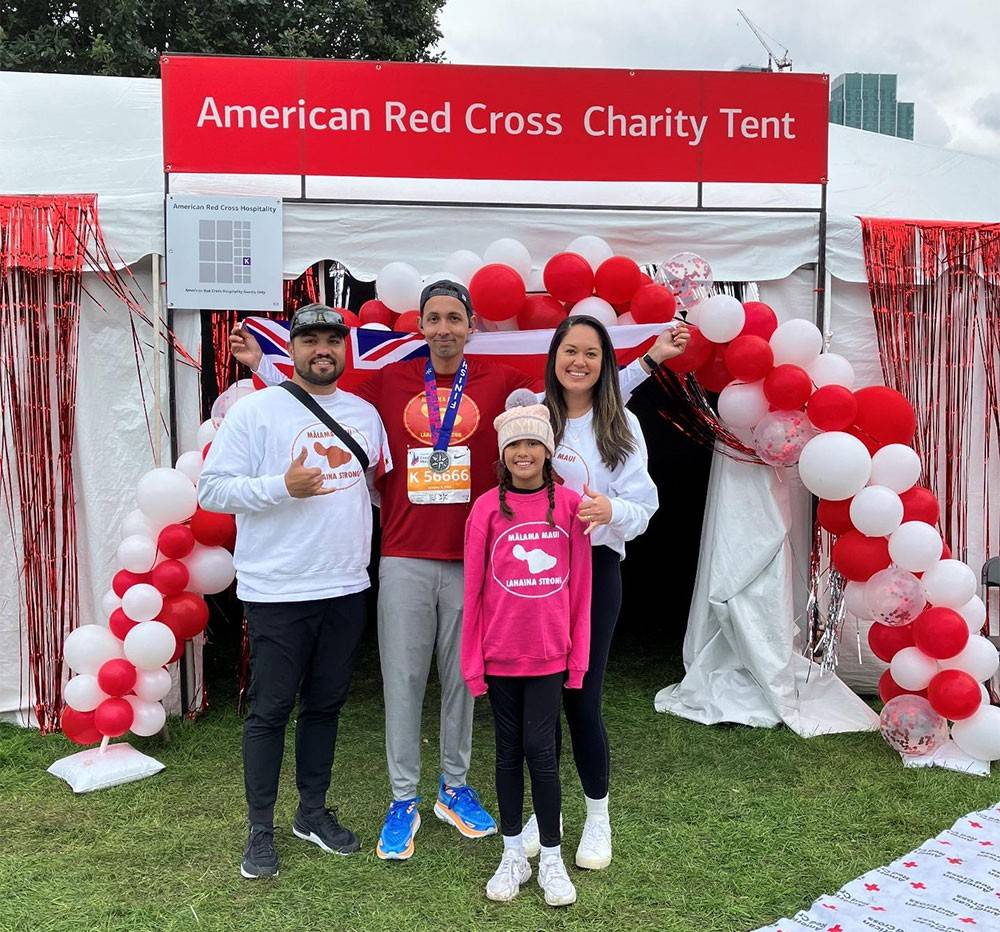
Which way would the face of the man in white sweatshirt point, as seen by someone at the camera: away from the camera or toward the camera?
toward the camera

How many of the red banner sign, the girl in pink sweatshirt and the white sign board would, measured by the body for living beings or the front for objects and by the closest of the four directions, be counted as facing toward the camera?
3

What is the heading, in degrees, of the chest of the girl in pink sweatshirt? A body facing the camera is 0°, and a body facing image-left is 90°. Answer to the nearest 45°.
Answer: approximately 0°

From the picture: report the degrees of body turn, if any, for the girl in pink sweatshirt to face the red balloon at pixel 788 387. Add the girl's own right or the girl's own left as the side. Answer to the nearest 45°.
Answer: approximately 135° to the girl's own left

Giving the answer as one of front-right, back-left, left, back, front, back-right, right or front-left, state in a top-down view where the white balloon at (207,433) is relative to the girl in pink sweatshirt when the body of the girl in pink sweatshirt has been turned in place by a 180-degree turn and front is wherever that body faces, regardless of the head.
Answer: front-left

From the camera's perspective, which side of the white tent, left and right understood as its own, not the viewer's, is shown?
front

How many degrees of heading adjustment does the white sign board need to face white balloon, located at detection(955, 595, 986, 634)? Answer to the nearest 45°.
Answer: approximately 90° to its left

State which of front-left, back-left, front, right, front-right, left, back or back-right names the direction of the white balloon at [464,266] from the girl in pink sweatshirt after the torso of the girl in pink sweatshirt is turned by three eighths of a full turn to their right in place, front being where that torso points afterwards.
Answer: front-right
